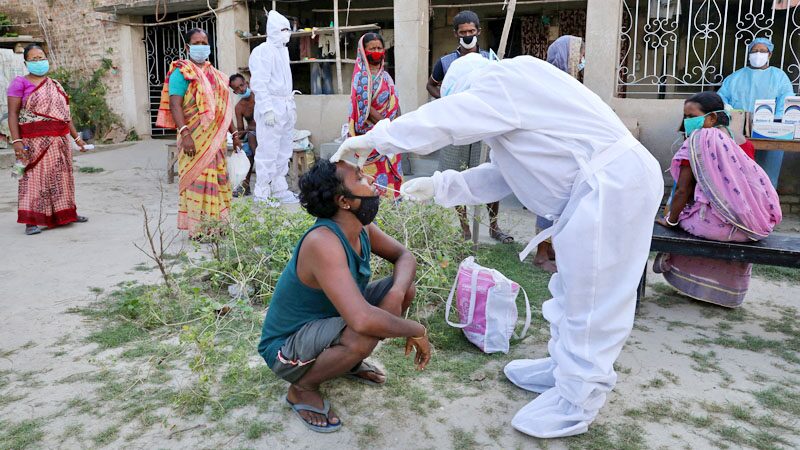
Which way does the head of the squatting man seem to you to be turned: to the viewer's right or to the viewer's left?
to the viewer's right

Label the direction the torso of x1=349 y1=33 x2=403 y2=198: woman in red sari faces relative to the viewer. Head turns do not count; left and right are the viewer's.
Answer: facing the viewer and to the right of the viewer

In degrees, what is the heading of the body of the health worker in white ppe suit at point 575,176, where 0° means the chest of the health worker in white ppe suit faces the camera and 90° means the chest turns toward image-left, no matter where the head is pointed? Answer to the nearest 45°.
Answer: approximately 90°

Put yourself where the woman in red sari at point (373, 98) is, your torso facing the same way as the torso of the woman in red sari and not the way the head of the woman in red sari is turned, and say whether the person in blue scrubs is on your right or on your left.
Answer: on your left

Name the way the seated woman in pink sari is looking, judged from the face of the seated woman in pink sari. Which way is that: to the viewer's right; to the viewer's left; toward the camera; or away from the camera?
to the viewer's left

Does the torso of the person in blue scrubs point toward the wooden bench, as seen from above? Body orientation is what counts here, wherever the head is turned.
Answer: yes

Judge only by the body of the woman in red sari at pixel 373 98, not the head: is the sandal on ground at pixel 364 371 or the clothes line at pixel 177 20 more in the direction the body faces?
the sandal on ground

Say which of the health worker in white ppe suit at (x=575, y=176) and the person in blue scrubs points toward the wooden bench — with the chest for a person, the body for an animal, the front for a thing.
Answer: the person in blue scrubs

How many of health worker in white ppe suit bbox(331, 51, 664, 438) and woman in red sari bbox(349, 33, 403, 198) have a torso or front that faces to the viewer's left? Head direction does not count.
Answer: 1

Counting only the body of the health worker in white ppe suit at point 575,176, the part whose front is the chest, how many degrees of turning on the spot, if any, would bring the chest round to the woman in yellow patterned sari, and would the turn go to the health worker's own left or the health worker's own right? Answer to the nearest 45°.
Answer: approximately 45° to the health worker's own right

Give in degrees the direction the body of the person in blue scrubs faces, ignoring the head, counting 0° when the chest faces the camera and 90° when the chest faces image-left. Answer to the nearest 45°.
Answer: approximately 0°

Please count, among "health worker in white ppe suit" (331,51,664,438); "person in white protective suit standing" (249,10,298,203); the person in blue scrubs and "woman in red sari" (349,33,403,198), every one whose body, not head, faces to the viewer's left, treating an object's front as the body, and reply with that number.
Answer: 1

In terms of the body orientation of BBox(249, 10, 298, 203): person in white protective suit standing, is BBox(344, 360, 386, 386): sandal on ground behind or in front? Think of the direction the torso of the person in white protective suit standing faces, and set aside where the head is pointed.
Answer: in front
